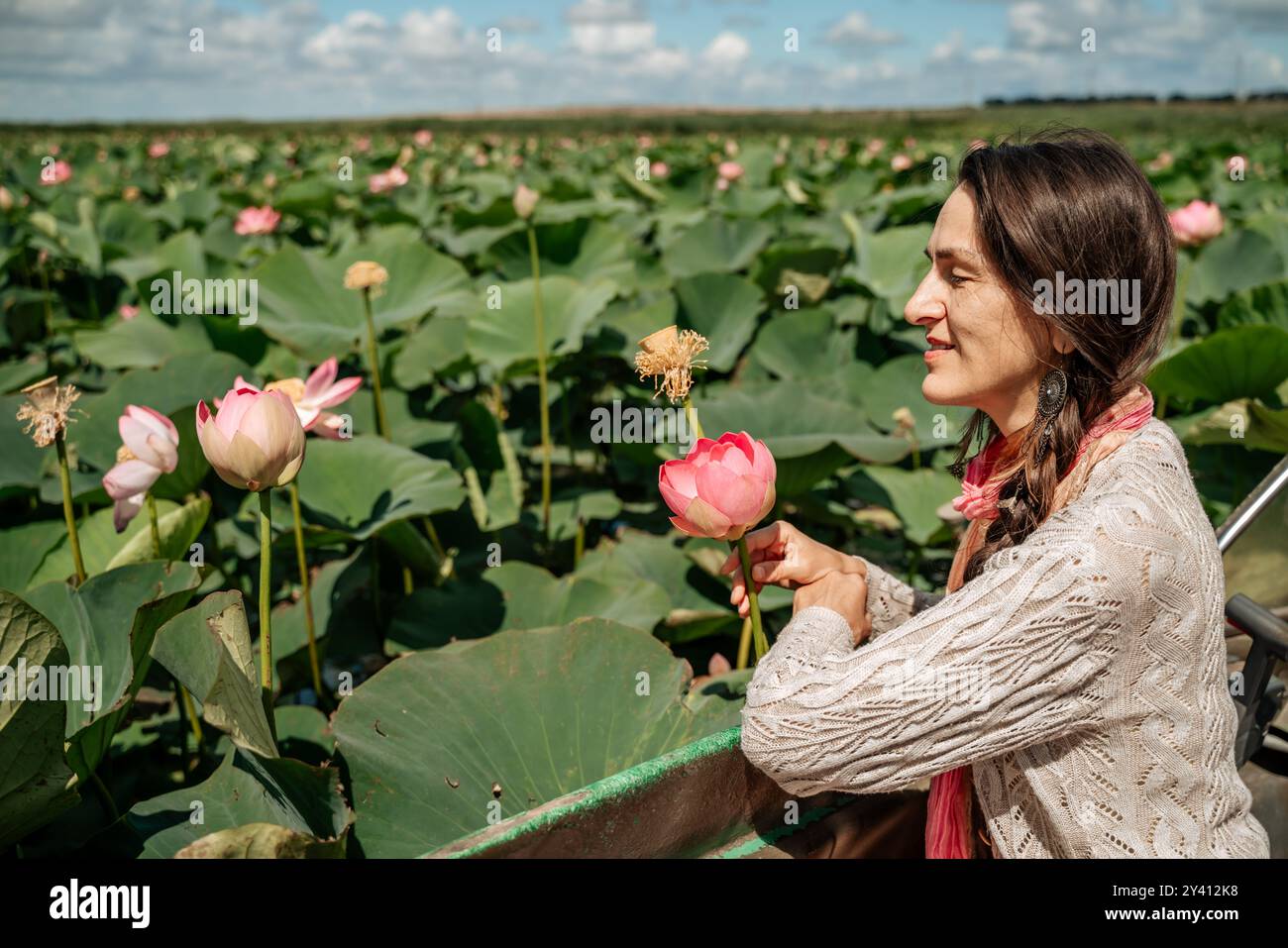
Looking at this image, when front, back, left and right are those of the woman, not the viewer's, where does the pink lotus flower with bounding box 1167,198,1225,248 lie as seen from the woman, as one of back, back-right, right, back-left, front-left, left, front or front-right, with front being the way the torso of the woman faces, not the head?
right

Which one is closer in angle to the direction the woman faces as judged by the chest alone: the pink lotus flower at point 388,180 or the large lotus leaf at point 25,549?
the large lotus leaf

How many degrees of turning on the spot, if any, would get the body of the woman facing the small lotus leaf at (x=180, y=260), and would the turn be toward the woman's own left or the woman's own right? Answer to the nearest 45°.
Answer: approximately 45° to the woman's own right

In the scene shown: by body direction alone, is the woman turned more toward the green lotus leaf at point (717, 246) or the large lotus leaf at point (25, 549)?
the large lotus leaf

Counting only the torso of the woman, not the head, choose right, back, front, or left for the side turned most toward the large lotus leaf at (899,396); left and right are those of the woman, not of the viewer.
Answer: right

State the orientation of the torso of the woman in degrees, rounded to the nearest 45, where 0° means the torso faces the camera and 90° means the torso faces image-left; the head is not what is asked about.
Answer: approximately 90°

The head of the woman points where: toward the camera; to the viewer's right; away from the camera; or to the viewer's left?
to the viewer's left

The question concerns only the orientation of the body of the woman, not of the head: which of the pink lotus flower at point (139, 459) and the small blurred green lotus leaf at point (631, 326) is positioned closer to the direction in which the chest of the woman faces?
the pink lotus flower

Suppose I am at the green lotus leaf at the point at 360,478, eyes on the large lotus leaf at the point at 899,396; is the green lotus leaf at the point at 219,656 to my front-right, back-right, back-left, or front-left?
back-right
